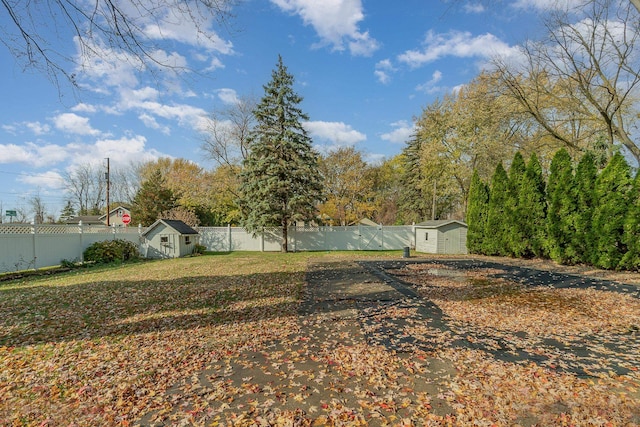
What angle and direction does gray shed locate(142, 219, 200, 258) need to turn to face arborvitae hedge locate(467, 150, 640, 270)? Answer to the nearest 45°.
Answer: approximately 90° to its left

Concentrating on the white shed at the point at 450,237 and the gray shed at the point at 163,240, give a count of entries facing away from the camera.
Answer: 0

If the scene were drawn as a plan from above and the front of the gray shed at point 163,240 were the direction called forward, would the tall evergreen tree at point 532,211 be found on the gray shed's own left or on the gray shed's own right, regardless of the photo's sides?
on the gray shed's own left

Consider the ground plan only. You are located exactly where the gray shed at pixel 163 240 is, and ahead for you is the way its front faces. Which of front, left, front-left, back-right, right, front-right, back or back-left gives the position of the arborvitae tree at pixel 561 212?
left

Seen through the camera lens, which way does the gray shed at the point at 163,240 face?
facing the viewer and to the left of the viewer

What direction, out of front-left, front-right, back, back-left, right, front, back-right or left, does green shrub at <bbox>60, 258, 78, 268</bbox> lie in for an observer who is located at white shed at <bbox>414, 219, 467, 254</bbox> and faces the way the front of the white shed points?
right

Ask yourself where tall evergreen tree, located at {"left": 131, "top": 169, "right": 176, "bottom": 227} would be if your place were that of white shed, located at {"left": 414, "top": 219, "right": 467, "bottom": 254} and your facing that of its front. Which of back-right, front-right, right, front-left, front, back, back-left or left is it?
back-right

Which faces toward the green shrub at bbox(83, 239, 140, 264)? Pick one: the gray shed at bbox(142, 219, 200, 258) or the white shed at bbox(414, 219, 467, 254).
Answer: the gray shed

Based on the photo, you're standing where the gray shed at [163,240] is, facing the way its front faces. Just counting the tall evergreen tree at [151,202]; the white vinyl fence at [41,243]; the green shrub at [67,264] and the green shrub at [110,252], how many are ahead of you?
3

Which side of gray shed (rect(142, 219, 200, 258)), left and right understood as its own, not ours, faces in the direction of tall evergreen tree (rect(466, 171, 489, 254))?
left
